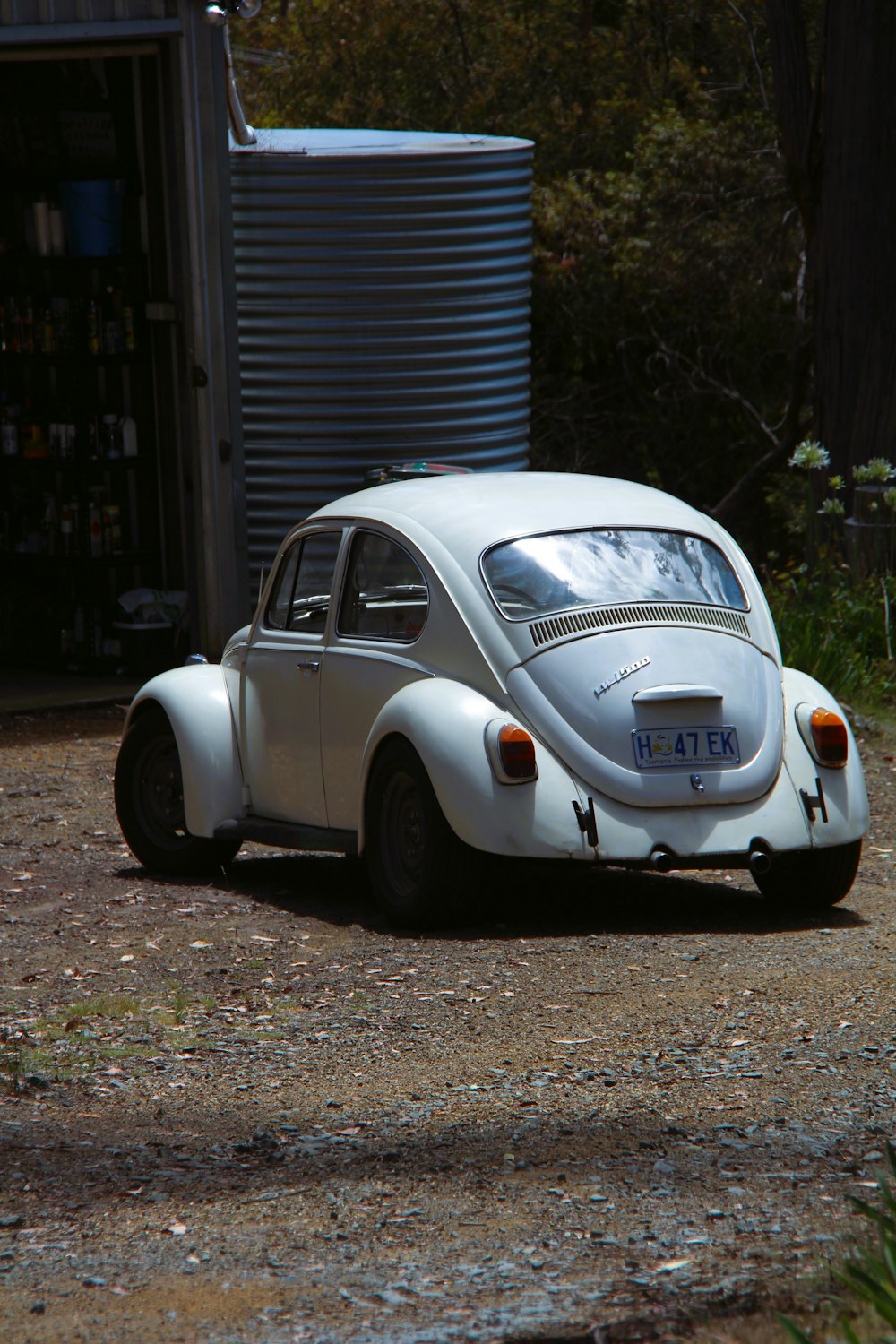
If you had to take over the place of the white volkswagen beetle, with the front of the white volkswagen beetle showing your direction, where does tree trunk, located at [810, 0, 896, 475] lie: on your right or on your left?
on your right

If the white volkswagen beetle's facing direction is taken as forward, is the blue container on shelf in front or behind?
in front

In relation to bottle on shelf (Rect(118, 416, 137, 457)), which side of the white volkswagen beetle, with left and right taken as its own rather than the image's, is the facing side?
front

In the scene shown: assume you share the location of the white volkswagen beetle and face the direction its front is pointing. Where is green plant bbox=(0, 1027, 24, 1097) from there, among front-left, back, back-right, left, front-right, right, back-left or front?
left

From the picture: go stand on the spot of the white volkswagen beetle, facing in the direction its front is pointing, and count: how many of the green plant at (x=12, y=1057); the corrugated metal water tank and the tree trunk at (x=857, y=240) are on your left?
1

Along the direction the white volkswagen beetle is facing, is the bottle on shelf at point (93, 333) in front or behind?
in front

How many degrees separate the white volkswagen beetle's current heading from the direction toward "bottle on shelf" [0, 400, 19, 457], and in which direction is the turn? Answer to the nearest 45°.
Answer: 0° — it already faces it

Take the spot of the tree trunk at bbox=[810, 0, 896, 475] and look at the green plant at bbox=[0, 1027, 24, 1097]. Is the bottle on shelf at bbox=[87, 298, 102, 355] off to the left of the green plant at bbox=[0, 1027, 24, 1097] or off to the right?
right

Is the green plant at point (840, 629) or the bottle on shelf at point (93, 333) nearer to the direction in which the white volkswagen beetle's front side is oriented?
the bottle on shelf

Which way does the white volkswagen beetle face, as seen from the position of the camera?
facing away from the viewer and to the left of the viewer

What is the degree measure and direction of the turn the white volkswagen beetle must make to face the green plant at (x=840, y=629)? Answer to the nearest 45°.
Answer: approximately 45° to its right

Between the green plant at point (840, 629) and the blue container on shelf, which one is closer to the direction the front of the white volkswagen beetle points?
the blue container on shelf
